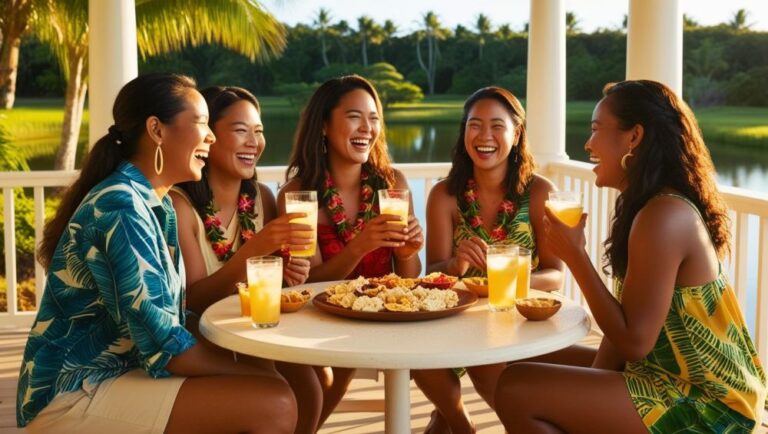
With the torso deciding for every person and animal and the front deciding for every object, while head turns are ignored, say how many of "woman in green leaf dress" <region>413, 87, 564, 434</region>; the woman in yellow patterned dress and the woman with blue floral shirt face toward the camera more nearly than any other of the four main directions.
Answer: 1

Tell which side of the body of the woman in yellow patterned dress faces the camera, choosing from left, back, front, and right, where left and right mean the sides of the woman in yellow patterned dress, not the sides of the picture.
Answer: left

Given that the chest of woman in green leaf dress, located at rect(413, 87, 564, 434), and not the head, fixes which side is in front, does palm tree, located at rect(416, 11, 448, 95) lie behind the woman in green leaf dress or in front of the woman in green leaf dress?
behind

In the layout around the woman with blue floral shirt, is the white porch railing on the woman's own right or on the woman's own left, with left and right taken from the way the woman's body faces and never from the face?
on the woman's own left

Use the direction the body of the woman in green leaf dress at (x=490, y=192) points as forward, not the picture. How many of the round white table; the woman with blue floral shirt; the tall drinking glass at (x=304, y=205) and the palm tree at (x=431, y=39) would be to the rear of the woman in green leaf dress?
1

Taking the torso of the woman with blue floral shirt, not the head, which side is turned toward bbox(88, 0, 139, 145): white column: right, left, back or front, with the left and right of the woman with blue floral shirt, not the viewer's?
left

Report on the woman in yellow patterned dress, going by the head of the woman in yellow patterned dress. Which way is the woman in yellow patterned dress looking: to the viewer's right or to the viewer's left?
to the viewer's left

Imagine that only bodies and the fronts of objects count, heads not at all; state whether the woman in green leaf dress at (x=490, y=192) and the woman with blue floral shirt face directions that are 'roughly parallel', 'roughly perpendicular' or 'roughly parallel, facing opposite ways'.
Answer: roughly perpendicular

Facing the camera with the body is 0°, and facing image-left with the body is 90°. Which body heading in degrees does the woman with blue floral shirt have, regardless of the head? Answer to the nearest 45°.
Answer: approximately 270°

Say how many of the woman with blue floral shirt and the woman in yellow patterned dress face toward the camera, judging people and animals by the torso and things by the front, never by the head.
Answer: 0

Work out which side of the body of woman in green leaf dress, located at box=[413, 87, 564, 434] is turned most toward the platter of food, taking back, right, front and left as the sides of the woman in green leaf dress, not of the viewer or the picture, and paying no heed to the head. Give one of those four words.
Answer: front

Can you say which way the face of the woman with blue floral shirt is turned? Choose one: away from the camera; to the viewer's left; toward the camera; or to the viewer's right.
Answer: to the viewer's right

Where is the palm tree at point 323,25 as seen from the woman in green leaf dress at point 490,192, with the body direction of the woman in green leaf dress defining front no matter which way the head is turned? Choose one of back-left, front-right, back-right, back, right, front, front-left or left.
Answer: back
